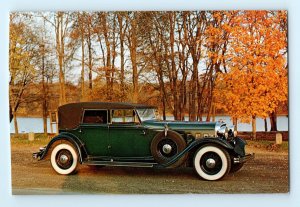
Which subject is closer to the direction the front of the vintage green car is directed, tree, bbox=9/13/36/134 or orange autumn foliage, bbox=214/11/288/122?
the orange autumn foliage

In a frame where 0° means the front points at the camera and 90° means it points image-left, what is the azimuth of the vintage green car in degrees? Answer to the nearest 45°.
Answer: approximately 270°

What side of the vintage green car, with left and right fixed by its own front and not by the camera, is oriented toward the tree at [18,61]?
left
